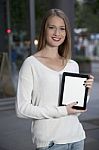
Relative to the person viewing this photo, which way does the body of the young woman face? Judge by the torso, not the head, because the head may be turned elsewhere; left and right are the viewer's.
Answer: facing the viewer and to the right of the viewer

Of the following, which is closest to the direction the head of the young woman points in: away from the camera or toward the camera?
toward the camera
